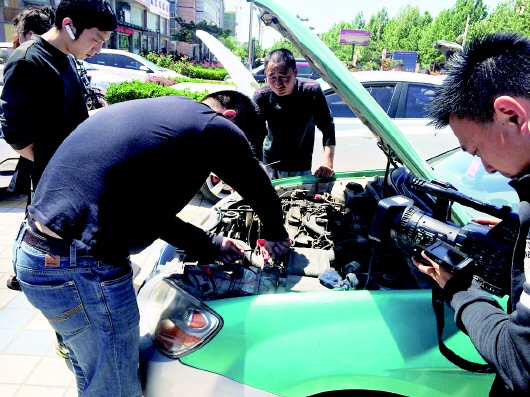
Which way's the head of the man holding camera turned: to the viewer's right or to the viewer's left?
to the viewer's left

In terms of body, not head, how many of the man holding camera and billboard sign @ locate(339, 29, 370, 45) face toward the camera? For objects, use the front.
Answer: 1

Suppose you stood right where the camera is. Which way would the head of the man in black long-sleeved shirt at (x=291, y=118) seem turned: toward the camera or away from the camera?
toward the camera

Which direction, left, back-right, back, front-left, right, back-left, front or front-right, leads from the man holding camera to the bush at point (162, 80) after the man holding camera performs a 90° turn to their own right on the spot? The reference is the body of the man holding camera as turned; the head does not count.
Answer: front-left

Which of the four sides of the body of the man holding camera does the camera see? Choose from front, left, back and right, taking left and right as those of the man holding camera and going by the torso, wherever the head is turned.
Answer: left

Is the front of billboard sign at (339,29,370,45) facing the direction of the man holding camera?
yes

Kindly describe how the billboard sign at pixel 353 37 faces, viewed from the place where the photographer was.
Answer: facing the viewer

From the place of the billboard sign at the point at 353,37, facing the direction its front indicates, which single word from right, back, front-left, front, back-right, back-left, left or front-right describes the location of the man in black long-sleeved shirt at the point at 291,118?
front

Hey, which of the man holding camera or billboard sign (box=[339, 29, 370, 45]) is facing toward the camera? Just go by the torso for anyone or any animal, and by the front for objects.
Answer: the billboard sign

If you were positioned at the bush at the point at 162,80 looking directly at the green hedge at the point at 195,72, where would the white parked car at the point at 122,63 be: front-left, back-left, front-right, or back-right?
front-left

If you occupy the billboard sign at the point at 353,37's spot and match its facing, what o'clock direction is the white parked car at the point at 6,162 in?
The white parked car is roughly at 12 o'clock from the billboard sign.
